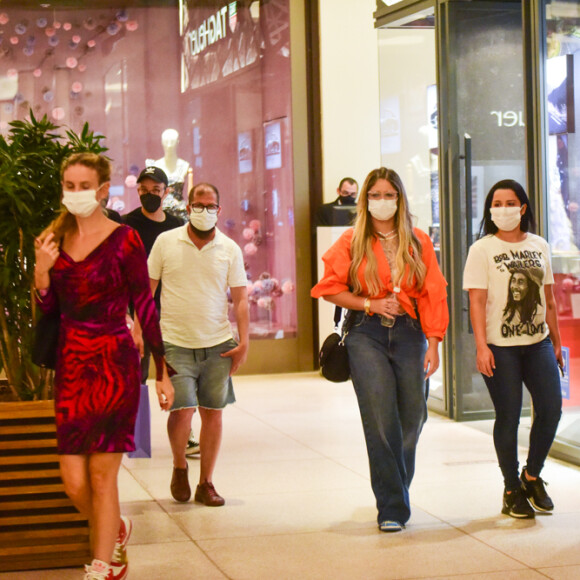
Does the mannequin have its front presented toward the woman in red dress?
yes

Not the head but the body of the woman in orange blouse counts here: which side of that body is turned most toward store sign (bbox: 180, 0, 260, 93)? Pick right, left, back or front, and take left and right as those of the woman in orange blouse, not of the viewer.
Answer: back

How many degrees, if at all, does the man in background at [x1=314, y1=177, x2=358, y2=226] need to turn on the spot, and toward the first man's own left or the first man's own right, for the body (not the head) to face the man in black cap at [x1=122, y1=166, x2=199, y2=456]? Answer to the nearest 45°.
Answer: approximately 45° to the first man's own right

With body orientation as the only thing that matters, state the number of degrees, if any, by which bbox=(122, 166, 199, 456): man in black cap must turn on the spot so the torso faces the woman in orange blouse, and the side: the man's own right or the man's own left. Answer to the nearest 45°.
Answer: approximately 45° to the man's own left

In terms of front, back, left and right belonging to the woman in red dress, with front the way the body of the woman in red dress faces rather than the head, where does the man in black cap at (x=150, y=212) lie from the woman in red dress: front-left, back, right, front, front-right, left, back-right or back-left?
back-right

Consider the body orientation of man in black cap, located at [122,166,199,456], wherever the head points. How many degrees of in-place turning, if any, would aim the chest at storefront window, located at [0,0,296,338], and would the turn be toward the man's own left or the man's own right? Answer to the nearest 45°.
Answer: approximately 180°
